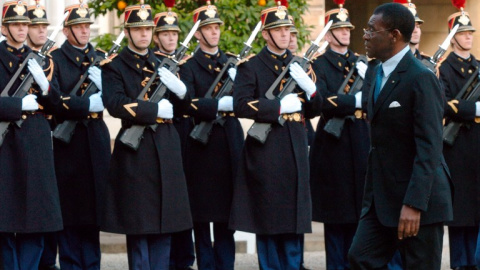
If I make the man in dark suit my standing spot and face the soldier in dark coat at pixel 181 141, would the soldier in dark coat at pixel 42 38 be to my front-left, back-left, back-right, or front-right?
front-left

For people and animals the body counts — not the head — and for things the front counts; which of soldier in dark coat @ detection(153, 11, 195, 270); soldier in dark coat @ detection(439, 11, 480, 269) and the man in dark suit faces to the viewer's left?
the man in dark suit

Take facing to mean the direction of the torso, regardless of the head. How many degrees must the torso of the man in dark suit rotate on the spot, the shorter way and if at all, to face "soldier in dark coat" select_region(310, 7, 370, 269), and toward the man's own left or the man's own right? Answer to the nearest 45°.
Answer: approximately 90° to the man's own right

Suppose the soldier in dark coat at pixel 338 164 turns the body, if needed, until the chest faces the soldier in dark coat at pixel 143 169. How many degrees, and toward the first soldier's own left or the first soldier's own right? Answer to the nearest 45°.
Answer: approximately 90° to the first soldier's own right

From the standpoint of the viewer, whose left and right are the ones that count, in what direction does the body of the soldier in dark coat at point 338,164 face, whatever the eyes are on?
facing the viewer and to the right of the viewer

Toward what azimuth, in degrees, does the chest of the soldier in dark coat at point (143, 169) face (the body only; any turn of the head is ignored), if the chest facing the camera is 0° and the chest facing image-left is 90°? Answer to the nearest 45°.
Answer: approximately 315°

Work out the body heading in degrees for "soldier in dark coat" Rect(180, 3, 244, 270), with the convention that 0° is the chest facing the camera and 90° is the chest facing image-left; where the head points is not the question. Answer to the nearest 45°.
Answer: approximately 315°

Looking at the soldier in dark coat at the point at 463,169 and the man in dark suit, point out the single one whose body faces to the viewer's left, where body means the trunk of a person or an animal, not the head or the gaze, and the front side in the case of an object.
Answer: the man in dark suit

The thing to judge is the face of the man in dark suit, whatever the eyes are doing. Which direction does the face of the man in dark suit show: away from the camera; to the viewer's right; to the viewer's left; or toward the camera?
to the viewer's left

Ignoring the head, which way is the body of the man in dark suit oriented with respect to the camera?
to the viewer's left
